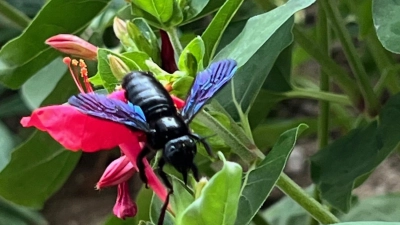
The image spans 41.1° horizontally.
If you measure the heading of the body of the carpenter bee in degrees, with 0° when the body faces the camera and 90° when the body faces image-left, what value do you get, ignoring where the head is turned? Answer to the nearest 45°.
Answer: approximately 315°
